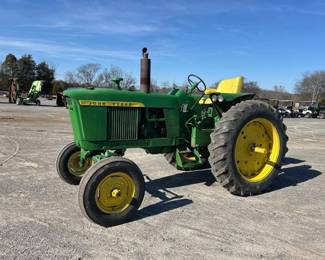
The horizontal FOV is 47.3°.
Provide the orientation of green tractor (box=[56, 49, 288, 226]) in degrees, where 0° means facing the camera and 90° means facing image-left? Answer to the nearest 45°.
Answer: approximately 45°
